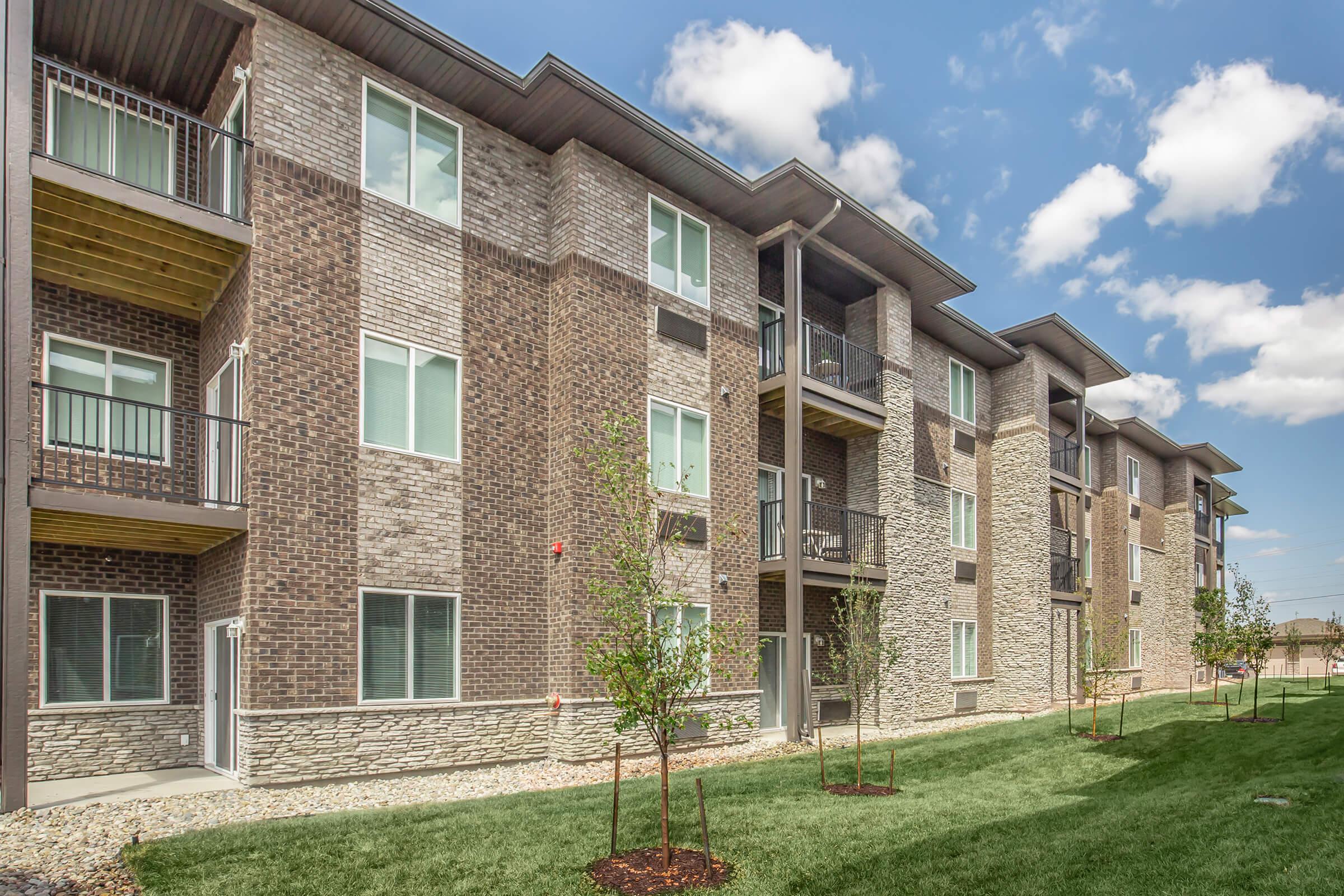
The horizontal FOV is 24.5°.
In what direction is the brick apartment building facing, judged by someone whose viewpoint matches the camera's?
facing the viewer and to the right of the viewer

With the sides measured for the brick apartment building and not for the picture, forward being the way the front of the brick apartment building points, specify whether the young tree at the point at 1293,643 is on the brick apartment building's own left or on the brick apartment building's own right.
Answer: on the brick apartment building's own left

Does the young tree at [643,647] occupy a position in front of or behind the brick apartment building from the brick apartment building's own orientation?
in front

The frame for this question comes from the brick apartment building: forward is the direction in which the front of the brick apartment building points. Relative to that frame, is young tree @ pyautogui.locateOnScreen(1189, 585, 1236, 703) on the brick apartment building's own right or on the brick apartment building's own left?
on the brick apartment building's own left
